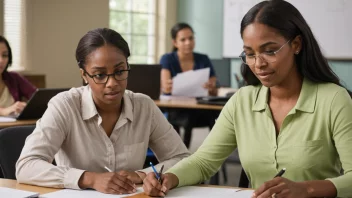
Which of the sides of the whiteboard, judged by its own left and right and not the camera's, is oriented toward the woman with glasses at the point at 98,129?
front

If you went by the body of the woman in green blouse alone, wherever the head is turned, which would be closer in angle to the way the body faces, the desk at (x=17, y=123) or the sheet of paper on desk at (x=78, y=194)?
the sheet of paper on desk

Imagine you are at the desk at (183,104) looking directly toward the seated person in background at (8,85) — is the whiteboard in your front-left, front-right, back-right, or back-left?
back-right

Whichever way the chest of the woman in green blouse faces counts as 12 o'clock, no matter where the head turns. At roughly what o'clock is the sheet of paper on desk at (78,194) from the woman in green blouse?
The sheet of paper on desk is roughly at 1 o'clock from the woman in green blouse.

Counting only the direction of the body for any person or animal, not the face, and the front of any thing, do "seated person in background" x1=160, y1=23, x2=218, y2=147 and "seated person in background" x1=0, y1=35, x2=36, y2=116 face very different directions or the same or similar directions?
same or similar directions

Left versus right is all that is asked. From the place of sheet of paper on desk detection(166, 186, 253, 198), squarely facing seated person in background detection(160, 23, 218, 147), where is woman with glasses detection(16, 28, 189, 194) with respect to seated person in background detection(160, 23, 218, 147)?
left

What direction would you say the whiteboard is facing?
toward the camera

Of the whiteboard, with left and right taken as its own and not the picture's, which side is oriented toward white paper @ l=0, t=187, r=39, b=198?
front

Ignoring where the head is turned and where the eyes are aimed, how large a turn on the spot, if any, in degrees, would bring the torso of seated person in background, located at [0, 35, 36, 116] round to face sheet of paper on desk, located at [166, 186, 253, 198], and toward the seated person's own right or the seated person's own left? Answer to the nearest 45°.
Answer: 0° — they already face it

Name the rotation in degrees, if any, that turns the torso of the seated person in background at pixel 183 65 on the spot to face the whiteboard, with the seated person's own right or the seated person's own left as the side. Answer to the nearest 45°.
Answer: approximately 135° to the seated person's own left

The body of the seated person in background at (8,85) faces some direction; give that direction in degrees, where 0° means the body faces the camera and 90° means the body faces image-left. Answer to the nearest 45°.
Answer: approximately 0°

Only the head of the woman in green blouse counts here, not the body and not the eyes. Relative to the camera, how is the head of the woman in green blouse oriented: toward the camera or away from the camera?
toward the camera

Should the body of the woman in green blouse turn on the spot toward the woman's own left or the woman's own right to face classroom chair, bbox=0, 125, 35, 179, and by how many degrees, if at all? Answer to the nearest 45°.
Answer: approximately 45° to the woman's own right

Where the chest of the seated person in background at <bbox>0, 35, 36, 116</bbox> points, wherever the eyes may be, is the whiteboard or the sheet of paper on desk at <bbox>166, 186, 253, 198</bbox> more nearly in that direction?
the sheet of paper on desk

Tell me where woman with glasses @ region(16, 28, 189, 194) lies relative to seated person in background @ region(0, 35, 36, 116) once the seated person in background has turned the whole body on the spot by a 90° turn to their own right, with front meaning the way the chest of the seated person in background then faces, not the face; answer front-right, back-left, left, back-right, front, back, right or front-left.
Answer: left

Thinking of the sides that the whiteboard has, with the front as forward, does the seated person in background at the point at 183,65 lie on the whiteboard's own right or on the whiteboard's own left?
on the whiteboard's own right

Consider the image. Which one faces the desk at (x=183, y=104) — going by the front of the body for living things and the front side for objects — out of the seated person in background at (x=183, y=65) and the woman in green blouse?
the seated person in background
